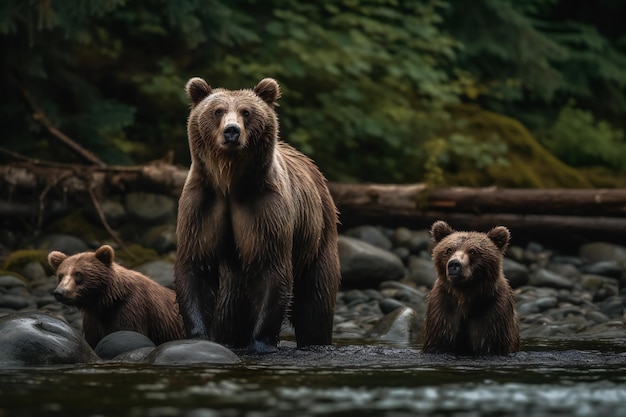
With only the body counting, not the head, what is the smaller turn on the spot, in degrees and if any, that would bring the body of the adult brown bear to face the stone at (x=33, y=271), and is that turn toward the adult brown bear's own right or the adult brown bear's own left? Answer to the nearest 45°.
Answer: approximately 90° to the adult brown bear's own right

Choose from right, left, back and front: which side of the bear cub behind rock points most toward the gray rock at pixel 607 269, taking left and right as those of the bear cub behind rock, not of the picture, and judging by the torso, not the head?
back

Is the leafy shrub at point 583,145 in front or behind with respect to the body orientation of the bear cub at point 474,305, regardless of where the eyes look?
behind

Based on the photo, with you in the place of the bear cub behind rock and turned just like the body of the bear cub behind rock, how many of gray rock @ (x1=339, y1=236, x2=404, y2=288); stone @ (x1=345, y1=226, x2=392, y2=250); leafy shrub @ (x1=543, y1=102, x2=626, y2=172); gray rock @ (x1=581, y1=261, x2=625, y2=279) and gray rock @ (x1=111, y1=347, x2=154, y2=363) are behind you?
4

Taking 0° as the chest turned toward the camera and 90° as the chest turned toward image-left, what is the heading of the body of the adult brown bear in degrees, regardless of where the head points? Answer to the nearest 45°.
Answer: approximately 45°

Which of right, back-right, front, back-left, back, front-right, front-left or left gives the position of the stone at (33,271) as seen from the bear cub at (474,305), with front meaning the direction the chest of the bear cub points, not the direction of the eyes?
back-right

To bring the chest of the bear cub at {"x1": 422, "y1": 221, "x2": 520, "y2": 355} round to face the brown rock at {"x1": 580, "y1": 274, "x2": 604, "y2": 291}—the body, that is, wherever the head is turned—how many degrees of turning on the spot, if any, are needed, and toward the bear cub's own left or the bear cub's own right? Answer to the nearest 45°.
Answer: approximately 180°

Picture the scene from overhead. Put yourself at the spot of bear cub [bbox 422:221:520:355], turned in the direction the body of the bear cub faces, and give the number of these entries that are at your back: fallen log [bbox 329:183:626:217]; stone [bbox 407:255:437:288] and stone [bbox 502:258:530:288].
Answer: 3

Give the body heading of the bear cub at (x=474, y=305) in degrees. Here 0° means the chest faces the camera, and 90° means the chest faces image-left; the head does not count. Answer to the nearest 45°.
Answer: approximately 0°

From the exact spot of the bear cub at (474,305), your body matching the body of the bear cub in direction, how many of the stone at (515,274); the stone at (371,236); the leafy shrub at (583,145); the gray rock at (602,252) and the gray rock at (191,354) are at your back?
4

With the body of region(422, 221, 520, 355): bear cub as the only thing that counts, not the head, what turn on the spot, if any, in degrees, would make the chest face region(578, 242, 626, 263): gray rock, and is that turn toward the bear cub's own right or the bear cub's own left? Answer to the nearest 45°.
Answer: approximately 180°
